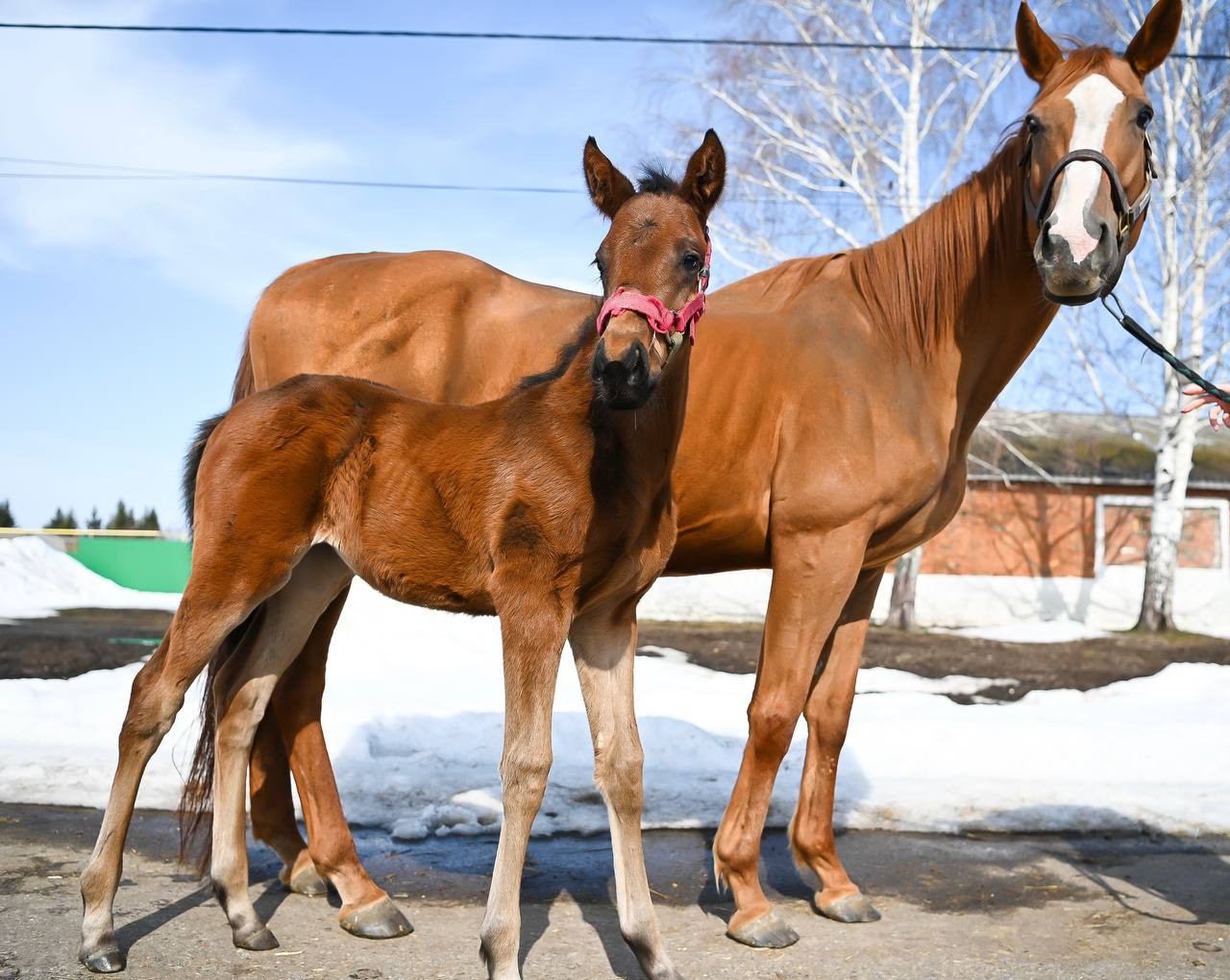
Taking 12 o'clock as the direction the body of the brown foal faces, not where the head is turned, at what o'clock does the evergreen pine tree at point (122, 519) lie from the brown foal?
The evergreen pine tree is roughly at 7 o'clock from the brown foal.

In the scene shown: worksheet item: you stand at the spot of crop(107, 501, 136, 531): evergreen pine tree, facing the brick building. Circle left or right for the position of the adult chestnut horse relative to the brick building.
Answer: right

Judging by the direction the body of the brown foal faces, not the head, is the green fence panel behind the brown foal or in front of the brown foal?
behind

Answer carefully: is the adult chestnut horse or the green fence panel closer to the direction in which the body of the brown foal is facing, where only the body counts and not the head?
the adult chestnut horse

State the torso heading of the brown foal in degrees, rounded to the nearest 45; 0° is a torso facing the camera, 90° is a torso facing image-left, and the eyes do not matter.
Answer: approximately 315°

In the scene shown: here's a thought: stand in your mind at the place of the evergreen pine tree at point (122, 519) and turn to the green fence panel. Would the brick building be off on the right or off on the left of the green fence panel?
left

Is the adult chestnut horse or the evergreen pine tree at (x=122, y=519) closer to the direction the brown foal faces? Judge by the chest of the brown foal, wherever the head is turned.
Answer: the adult chestnut horse

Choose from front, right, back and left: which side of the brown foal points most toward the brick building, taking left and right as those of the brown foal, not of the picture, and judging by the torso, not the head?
left
